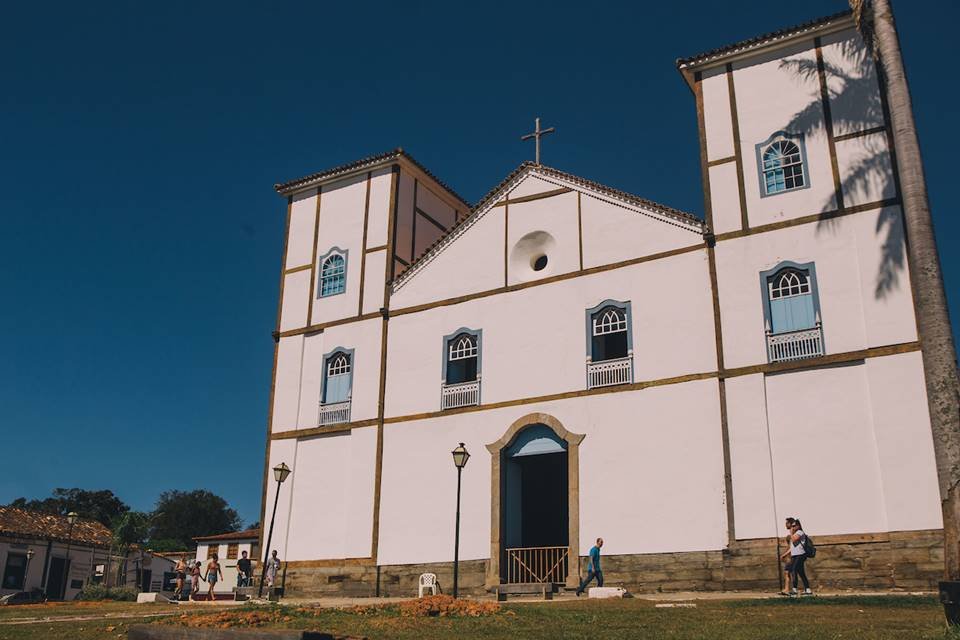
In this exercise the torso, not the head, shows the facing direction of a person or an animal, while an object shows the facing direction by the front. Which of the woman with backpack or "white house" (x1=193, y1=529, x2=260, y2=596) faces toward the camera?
the white house

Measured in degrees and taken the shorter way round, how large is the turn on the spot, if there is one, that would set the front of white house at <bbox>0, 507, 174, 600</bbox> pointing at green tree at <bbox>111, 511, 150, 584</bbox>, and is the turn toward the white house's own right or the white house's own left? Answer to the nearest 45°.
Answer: approximately 90° to the white house's own left

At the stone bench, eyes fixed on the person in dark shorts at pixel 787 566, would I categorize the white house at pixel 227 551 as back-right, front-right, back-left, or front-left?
back-left

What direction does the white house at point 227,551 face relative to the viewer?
toward the camera

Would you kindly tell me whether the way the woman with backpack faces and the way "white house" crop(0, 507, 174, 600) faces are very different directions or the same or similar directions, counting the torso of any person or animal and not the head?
very different directions

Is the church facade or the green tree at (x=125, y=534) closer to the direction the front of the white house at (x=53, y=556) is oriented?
the church facade

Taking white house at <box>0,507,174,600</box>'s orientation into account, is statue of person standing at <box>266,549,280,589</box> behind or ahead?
ahead

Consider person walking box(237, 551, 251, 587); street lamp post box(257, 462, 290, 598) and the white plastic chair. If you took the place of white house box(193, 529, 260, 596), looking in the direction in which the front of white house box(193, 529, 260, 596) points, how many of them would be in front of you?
3

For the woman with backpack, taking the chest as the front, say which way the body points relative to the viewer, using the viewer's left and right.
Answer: facing to the left of the viewer

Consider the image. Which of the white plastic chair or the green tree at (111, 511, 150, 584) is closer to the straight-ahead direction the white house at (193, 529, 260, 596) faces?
the white plastic chair

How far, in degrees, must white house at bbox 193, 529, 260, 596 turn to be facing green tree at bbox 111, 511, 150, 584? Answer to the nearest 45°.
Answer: approximately 135° to its right

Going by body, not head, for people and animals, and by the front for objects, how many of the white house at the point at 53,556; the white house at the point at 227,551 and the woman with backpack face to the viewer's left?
1

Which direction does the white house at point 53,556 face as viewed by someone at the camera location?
facing the viewer and to the right of the viewer

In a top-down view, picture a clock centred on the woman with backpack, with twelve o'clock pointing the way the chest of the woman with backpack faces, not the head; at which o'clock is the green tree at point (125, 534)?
The green tree is roughly at 1 o'clock from the woman with backpack.

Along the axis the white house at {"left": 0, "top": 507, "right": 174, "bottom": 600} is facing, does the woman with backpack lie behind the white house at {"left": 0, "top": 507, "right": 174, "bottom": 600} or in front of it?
in front

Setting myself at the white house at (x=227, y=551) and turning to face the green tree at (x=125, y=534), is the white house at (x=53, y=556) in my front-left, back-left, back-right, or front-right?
front-left
